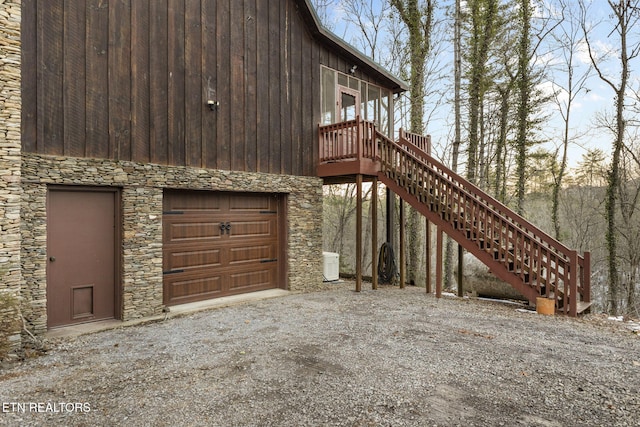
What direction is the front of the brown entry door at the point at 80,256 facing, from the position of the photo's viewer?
facing the viewer

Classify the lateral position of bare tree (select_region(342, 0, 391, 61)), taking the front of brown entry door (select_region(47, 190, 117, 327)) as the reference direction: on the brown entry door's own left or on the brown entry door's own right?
on the brown entry door's own left

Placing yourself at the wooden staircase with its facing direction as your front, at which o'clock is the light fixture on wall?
The light fixture on wall is roughly at 4 o'clock from the wooden staircase.

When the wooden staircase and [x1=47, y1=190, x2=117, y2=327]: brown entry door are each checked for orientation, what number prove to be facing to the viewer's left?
0

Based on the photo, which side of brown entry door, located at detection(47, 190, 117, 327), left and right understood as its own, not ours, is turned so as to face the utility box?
left

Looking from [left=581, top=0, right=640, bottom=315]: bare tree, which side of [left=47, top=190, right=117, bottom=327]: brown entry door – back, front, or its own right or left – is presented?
left

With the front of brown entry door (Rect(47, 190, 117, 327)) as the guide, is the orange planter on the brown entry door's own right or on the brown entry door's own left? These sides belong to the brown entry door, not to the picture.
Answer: on the brown entry door's own left

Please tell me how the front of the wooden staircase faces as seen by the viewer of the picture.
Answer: facing the viewer and to the right of the viewer

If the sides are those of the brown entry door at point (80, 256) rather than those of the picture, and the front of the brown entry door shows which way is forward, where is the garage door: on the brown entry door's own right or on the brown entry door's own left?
on the brown entry door's own left

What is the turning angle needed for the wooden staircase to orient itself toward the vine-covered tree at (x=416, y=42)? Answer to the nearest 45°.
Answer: approximately 135° to its left
